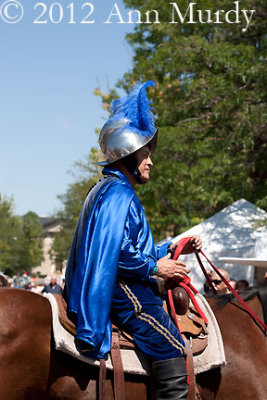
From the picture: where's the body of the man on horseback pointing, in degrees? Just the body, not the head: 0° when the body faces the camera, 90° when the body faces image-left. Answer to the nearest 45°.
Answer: approximately 270°

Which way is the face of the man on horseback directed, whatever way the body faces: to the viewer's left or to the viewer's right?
to the viewer's right
